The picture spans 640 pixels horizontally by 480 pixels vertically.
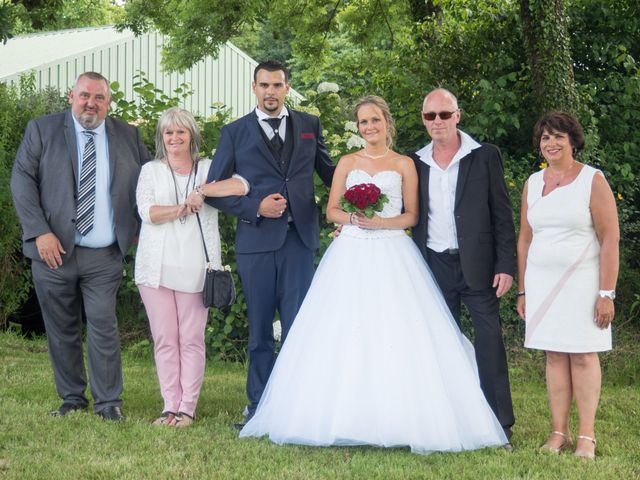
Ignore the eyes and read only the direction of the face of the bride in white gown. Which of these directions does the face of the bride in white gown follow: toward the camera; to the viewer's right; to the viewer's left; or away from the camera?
toward the camera

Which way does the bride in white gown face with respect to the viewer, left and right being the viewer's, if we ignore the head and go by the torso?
facing the viewer

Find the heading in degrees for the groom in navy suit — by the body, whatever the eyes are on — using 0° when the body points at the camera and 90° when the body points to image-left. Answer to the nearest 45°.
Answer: approximately 0°

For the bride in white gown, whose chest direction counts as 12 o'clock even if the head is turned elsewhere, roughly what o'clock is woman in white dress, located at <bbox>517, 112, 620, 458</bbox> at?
The woman in white dress is roughly at 9 o'clock from the bride in white gown.

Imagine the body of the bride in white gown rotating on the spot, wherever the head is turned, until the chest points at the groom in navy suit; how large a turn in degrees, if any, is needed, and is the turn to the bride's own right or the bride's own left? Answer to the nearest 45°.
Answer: approximately 135° to the bride's own right

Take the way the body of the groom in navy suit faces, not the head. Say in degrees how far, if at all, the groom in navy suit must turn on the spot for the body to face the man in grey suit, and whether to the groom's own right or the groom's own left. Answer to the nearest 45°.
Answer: approximately 90° to the groom's own right

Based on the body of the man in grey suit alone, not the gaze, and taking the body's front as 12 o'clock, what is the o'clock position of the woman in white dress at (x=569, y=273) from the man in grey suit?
The woman in white dress is roughly at 10 o'clock from the man in grey suit.

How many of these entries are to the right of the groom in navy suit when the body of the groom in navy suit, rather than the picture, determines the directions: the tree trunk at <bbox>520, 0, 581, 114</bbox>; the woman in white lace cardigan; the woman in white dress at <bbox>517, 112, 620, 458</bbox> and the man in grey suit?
2

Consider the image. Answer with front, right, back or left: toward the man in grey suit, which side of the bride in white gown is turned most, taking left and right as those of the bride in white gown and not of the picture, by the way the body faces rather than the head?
right

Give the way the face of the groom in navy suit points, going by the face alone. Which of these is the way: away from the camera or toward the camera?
toward the camera

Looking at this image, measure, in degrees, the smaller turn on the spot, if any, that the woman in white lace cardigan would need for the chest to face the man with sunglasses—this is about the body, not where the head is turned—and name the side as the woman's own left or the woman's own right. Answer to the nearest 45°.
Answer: approximately 90° to the woman's own left

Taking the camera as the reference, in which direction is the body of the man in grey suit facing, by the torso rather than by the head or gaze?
toward the camera

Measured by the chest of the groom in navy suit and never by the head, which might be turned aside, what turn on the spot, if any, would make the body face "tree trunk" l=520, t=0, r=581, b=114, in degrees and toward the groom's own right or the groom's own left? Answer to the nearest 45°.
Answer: approximately 135° to the groom's own left

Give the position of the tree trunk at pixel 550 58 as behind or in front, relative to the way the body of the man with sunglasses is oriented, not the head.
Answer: behind

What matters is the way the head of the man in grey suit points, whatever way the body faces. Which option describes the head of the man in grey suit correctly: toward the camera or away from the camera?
toward the camera

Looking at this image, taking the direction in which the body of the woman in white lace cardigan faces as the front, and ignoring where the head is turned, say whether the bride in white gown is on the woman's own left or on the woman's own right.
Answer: on the woman's own left

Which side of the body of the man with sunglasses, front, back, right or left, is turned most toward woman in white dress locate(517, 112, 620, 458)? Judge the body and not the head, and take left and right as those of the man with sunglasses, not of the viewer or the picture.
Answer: left

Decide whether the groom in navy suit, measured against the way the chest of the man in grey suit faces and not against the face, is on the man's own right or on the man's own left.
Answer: on the man's own left
